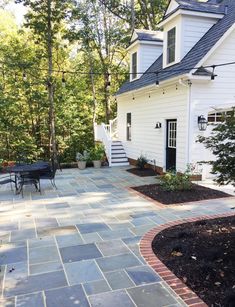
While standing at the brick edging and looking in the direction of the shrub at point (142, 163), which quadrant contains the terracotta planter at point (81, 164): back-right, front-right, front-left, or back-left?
front-left

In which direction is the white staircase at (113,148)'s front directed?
toward the camera

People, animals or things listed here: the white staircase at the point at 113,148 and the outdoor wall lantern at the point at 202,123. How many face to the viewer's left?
0

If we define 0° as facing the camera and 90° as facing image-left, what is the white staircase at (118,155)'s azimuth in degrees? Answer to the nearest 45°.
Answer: approximately 0°
